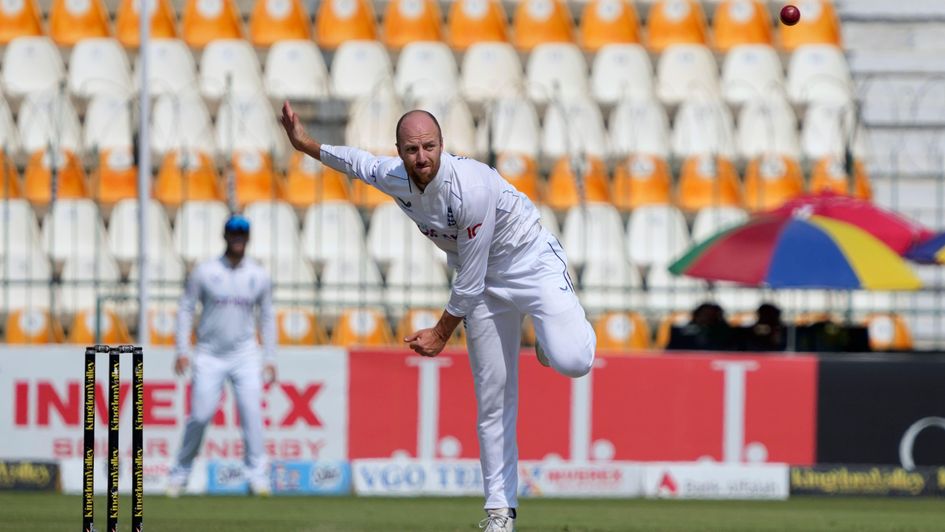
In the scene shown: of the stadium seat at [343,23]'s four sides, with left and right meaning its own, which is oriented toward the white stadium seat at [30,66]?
right

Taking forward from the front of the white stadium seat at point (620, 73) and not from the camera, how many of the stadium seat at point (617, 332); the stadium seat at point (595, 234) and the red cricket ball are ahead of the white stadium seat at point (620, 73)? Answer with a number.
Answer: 3

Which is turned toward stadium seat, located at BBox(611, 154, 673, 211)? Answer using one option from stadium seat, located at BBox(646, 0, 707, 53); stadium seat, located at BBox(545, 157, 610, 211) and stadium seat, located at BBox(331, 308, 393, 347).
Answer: stadium seat, located at BBox(646, 0, 707, 53)

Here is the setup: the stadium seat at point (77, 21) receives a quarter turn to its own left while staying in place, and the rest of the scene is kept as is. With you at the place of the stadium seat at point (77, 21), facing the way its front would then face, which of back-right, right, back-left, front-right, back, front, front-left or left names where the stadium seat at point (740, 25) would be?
front

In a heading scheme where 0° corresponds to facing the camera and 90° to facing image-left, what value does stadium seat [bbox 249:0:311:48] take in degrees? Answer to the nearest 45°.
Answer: approximately 0°

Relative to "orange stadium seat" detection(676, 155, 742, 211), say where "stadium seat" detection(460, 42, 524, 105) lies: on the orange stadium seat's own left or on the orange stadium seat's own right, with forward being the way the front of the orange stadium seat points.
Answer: on the orange stadium seat's own right

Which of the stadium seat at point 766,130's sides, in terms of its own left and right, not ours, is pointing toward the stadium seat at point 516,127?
right

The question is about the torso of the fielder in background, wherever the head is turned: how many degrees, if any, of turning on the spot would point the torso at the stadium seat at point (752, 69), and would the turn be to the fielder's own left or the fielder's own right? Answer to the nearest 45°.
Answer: approximately 135° to the fielder's own left

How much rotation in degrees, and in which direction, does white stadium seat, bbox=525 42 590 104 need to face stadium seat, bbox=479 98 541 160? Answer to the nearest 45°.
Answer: approximately 45° to its right

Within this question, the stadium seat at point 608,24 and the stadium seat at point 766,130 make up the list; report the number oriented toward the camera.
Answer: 2
